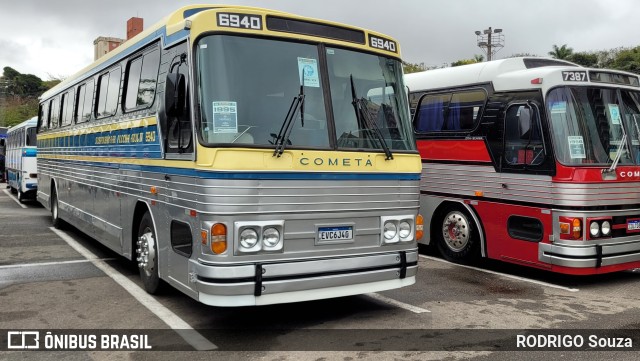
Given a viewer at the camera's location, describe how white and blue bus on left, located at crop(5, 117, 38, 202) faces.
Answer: facing the viewer and to the right of the viewer

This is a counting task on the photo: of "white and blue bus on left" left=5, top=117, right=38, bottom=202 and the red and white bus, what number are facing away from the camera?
0

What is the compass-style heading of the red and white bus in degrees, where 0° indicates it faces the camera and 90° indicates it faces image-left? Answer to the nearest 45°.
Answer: approximately 315°

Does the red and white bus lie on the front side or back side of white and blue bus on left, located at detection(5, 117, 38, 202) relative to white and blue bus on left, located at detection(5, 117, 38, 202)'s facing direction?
on the front side

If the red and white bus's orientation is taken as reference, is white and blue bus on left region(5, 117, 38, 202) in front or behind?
behind
